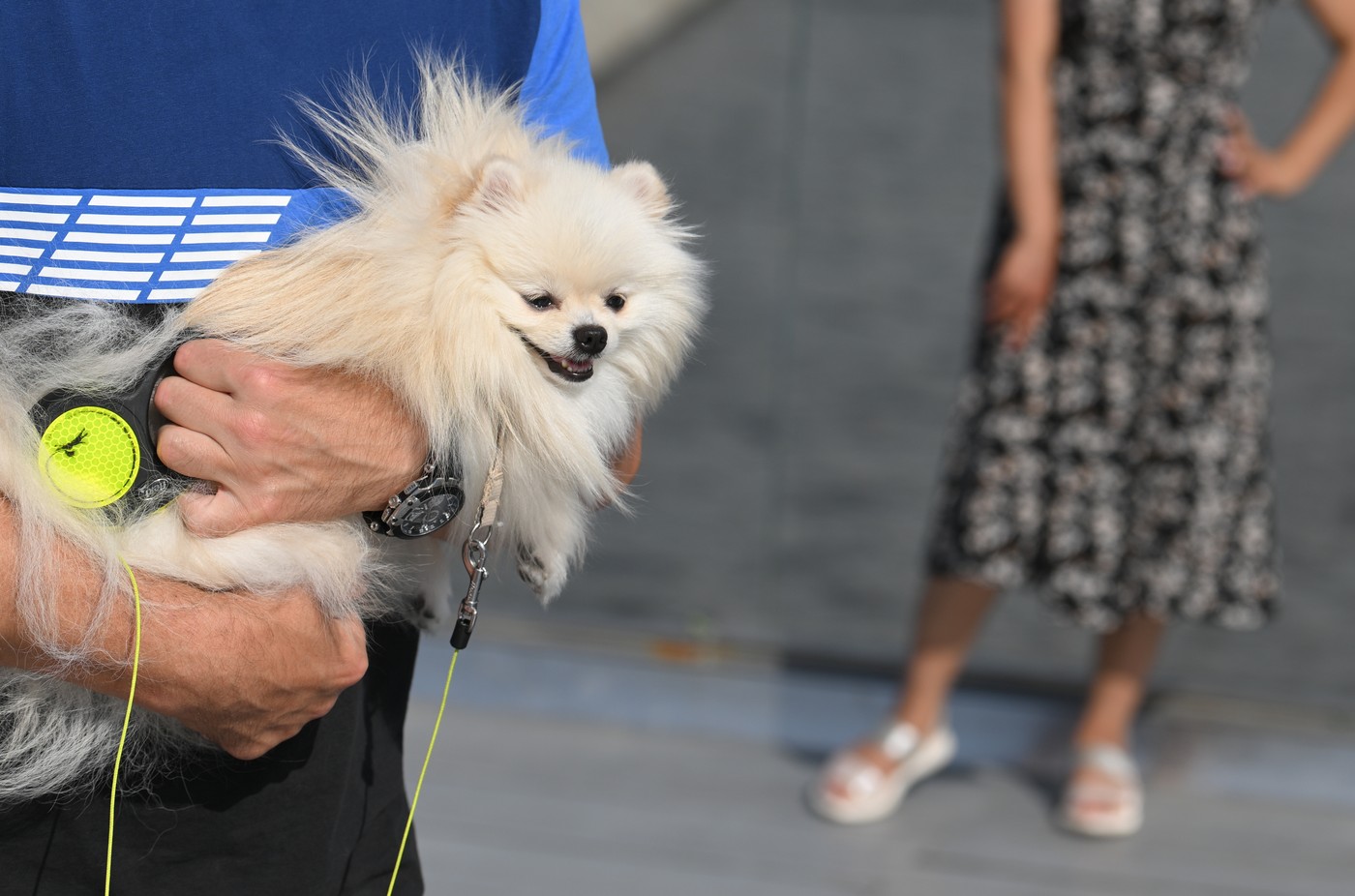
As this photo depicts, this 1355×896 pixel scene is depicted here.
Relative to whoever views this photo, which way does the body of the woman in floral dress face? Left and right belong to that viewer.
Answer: facing the viewer
